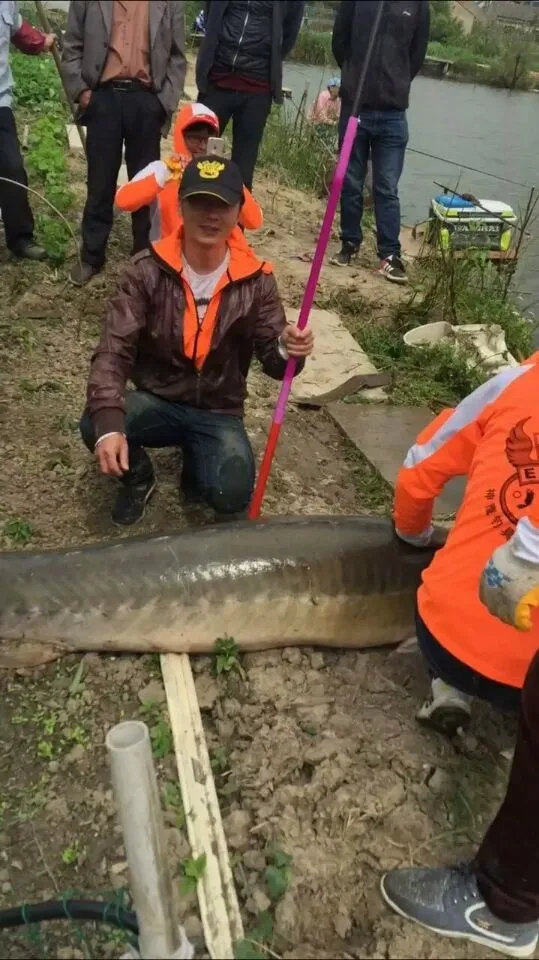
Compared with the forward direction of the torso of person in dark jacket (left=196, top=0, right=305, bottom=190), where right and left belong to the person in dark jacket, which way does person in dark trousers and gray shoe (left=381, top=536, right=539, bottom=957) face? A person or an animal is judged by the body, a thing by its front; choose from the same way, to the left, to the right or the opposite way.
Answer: to the right

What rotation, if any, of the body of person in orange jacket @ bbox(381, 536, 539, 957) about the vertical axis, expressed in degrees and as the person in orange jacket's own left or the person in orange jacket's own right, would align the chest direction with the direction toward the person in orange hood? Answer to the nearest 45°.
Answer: approximately 45° to the person in orange jacket's own right

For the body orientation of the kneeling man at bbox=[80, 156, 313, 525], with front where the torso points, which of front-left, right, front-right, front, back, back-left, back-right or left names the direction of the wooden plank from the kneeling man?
front

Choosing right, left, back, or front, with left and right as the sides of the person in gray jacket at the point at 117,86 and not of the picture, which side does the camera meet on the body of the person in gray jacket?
front

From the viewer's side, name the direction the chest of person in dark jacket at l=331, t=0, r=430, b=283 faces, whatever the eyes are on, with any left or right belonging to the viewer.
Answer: facing the viewer

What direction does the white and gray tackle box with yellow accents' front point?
toward the camera

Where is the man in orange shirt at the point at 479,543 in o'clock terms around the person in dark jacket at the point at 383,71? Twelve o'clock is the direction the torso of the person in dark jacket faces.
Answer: The man in orange shirt is roughly at 11 o'clock from the person in dark jacket.

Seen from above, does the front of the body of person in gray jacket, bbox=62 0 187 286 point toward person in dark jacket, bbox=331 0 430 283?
no

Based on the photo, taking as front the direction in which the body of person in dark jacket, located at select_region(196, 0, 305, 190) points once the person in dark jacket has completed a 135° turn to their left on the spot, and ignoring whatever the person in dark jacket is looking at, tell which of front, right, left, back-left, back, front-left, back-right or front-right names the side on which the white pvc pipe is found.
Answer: back-right

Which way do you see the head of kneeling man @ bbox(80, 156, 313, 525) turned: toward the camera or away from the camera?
toward the camera

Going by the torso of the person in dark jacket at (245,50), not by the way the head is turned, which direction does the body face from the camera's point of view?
toward the camera

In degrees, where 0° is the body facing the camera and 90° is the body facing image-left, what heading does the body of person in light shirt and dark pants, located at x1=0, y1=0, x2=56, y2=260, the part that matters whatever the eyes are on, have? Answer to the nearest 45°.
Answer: approximately 315°

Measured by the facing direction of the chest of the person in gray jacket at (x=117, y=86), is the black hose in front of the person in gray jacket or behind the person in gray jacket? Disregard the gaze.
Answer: in front
